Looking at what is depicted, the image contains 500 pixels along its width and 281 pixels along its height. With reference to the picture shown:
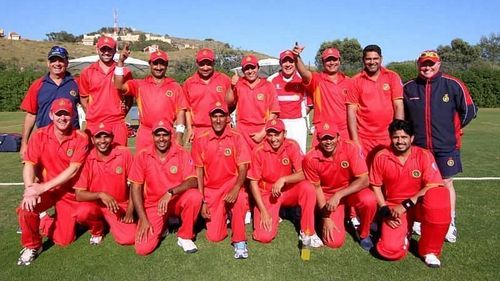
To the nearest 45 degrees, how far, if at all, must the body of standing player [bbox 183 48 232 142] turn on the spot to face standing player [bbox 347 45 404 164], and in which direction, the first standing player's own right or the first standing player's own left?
approximately 90° to the first standing player's own left

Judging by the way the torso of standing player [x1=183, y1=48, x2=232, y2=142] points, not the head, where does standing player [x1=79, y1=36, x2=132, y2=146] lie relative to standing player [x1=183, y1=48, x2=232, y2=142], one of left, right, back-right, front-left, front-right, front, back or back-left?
right

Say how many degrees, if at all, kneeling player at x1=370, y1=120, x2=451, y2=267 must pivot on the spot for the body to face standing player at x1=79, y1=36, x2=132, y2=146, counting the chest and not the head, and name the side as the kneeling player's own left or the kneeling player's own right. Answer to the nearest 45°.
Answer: approximately 90° to the kneeling player's own right

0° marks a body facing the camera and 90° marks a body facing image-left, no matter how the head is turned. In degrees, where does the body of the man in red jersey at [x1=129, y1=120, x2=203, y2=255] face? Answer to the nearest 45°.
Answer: approximately 0°

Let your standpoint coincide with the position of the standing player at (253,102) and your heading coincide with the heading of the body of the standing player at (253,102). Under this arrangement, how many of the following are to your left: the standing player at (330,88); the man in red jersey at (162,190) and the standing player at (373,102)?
2

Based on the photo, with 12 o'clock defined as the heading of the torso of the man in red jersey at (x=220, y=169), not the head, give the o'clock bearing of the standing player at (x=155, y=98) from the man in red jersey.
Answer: The standing player is roughly at 4 o'clock from the man in red jersey.

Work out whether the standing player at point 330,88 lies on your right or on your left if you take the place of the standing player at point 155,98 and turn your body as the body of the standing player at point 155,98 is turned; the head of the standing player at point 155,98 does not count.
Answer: on your left

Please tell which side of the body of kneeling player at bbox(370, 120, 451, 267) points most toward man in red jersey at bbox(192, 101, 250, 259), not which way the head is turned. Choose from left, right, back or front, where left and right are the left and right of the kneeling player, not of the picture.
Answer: right

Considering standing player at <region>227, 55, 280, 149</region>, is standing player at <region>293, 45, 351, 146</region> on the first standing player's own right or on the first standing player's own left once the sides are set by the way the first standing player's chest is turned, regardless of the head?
on the first standing player's own left
